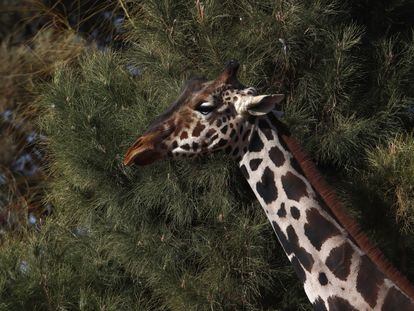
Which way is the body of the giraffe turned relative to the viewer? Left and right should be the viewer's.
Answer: facing to the left of the viewer

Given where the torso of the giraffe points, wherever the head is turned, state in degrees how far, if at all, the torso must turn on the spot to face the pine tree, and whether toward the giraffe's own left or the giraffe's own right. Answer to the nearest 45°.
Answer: approximately 45° to the giraffe's own right
